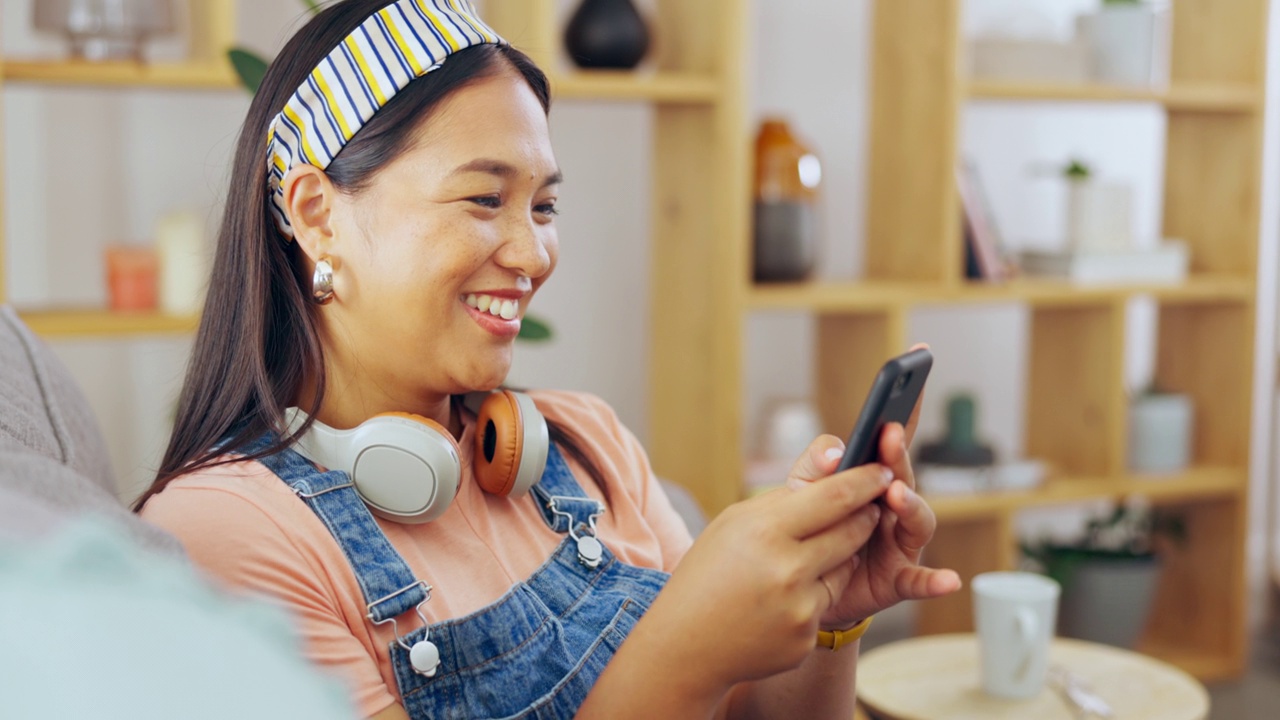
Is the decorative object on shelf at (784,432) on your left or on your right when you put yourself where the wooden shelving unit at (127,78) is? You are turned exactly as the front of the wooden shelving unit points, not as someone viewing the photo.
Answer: on your left

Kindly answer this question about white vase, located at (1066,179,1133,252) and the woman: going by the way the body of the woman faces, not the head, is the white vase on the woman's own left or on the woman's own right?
on the woman's own left

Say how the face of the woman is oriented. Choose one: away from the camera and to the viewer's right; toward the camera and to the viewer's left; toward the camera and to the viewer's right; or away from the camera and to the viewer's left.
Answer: toward the camera and to the viewer's right

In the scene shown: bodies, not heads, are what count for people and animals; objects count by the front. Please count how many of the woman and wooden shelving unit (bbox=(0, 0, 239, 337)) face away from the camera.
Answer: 0

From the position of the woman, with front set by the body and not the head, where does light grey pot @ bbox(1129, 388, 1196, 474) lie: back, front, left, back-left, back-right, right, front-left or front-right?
left

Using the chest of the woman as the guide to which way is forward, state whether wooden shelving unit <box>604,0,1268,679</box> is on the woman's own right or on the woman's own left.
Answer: on the woman's own left

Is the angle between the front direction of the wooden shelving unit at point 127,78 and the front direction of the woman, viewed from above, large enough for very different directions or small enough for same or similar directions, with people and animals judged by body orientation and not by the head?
same or similar directions

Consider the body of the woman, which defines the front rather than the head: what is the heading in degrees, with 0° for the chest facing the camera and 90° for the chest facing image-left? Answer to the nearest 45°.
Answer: approximately 315°

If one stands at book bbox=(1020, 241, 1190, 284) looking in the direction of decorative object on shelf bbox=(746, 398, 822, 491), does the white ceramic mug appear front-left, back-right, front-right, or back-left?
front-left

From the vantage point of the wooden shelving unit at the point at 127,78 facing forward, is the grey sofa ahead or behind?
ahead

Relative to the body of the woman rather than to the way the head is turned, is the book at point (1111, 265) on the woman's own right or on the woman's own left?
on the woman's own left

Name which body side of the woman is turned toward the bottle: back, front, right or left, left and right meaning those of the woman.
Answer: left

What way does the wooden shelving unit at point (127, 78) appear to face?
toward the camera
